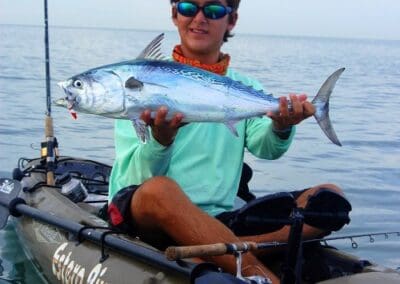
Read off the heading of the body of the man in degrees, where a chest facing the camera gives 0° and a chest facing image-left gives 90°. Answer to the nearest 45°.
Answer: approximately 0°
